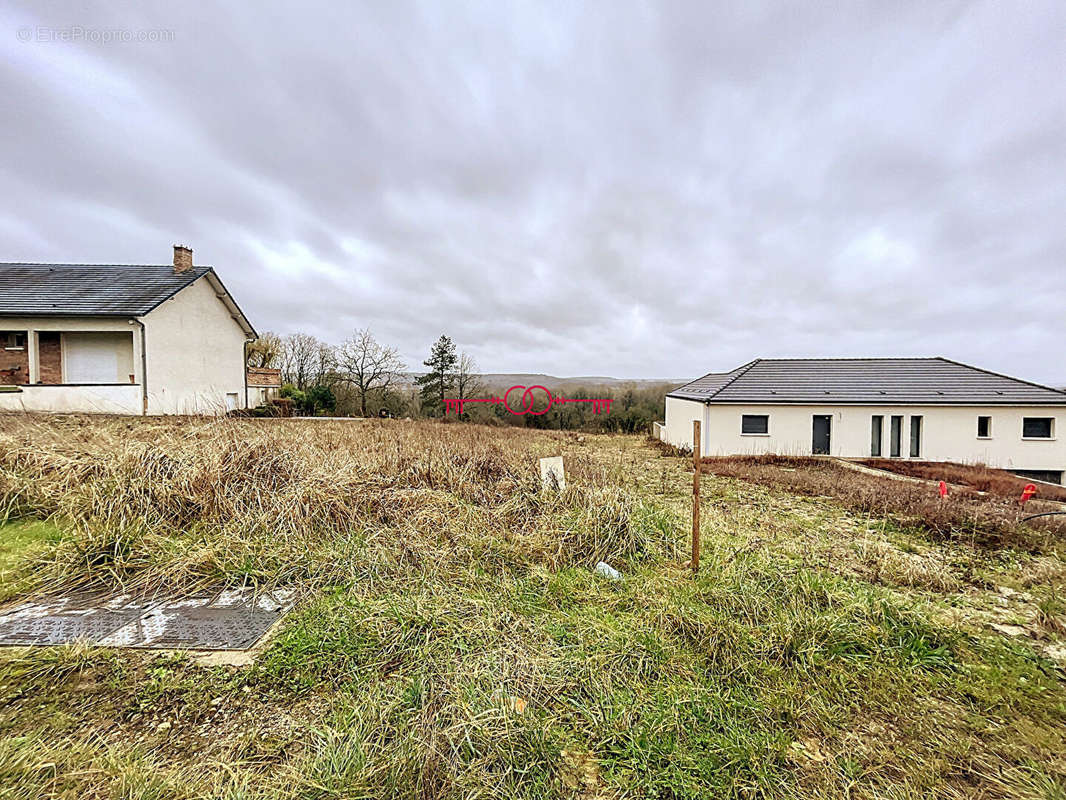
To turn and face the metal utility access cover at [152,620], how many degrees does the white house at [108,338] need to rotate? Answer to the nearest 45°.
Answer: approximately 45° to its left

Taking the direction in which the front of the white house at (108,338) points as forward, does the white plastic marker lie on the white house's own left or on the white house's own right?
on the white house's own left

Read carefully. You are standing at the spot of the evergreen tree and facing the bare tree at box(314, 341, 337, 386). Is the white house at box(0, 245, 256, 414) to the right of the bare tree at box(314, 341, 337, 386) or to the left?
left

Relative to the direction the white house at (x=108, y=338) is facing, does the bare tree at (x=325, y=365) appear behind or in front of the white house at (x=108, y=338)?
behind

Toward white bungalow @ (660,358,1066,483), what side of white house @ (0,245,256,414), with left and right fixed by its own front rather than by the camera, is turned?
left

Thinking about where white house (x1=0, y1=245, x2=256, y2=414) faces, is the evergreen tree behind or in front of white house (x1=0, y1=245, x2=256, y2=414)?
behind

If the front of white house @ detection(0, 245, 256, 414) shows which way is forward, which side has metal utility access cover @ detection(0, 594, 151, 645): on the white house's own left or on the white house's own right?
on the white house's own left

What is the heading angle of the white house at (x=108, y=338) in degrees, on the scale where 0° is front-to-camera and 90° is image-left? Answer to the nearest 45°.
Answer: approximately 45°

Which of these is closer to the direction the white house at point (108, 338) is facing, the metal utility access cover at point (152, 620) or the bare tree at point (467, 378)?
the metal utility access cover

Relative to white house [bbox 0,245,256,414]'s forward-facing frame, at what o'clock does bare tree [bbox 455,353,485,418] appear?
The bare tree is roughly at 7 o'clock from the white house.

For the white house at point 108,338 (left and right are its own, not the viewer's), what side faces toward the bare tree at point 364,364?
back
